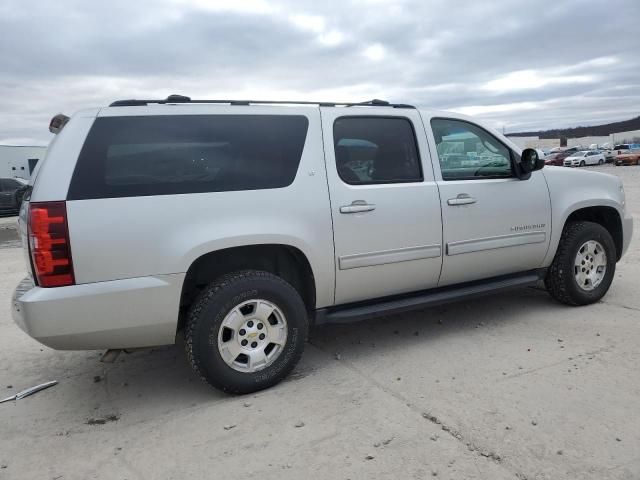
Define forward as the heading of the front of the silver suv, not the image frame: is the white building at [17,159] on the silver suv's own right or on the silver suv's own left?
on the silver suv's own left

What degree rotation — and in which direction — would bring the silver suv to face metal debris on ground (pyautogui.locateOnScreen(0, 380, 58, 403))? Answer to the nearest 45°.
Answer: approximately 135° to its left

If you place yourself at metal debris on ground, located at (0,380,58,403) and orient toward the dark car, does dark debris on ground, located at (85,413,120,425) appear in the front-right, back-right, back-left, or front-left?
back-right

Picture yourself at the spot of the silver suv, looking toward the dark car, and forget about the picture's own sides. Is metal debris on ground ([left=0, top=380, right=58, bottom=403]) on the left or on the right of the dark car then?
left

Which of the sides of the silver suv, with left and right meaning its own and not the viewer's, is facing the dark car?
left

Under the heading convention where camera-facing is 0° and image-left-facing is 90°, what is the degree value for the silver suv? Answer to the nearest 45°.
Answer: approximately 225°

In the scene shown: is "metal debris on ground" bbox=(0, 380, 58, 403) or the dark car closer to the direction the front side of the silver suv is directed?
the dark car
